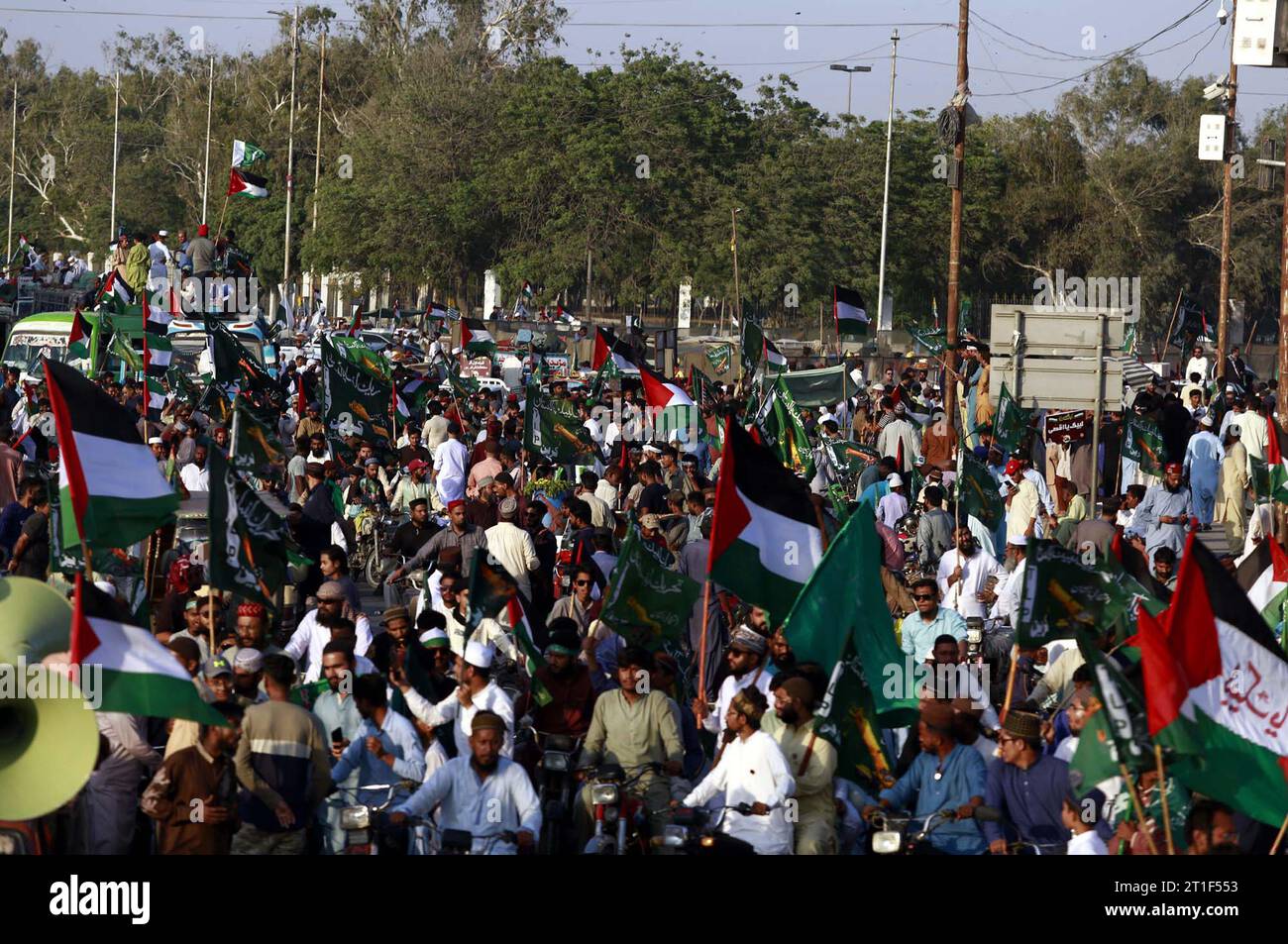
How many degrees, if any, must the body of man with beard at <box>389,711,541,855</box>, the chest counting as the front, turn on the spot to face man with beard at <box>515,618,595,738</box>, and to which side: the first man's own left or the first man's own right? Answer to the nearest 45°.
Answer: approximately 180°

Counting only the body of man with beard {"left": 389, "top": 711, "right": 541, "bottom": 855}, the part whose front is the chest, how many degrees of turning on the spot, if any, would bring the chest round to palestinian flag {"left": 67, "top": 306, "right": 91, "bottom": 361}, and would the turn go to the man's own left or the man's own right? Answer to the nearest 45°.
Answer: approximately 180°

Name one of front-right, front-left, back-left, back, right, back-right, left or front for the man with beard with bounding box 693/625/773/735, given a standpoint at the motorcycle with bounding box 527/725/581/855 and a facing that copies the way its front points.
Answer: back-left

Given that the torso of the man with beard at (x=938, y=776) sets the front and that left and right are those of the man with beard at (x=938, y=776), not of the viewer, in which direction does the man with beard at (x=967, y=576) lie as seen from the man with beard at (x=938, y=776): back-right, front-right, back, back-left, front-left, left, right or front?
back-right

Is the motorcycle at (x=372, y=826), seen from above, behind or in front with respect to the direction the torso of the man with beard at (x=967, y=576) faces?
in front

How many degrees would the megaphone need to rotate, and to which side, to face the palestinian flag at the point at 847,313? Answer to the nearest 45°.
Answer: approximately 135° to its left

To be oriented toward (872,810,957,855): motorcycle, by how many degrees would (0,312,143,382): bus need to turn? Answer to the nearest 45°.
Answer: approximately 45° to its left

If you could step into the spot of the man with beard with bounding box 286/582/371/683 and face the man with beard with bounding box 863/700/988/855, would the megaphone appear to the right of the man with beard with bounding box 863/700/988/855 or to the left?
right

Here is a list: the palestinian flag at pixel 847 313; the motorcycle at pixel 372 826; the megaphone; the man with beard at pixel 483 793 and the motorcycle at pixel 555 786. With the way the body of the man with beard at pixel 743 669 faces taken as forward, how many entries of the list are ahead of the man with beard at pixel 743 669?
4

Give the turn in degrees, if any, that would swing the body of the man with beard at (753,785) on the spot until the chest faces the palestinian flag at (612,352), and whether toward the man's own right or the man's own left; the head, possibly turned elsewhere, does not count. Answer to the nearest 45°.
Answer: approximately 135° to the man's own right

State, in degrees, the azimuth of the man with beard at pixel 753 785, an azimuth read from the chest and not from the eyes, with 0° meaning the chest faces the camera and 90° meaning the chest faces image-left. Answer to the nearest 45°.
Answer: approximately 45°

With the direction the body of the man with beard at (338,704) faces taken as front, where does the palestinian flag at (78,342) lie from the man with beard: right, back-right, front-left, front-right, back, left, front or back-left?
back

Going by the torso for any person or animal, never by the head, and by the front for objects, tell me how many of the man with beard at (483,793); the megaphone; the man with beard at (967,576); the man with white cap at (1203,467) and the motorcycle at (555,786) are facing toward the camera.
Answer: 4
